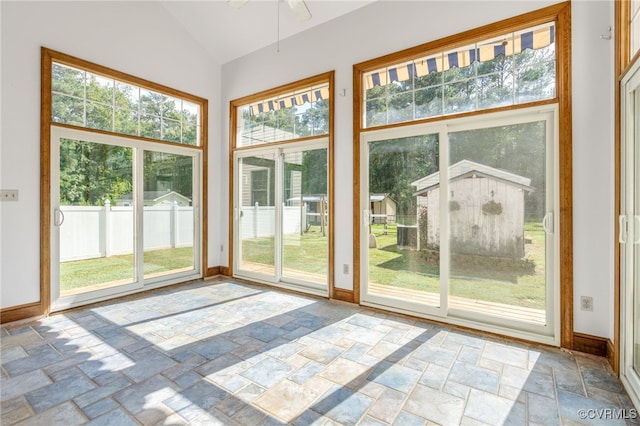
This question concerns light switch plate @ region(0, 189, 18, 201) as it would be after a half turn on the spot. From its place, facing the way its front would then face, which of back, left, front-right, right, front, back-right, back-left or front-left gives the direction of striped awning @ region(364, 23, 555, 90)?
back-right

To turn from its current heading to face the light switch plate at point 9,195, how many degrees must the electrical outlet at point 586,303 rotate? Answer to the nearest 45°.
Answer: approximately 45° to its right

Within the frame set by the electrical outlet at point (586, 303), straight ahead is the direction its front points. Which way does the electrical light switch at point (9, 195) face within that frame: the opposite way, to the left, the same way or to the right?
to the left

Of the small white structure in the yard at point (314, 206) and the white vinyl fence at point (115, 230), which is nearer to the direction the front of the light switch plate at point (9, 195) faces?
the small white structure in the yard

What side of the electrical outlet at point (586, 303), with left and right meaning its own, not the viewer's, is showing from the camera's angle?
front

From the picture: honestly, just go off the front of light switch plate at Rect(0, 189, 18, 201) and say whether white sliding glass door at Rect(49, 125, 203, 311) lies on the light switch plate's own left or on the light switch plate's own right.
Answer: on the light switch plate's own left

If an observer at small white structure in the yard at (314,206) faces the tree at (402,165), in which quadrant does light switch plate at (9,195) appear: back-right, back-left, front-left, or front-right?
back-right

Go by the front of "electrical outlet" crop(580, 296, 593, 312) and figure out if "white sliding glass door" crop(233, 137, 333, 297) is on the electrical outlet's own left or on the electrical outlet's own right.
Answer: on the electrical outlet's own right
